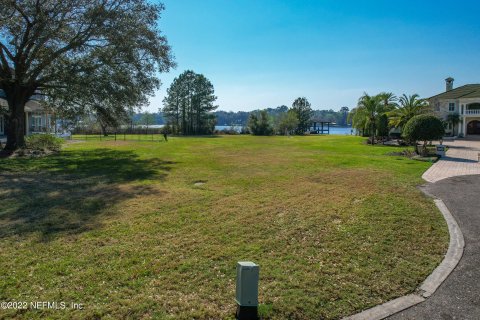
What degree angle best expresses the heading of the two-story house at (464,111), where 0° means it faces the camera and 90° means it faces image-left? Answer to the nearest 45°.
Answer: approximately 0°

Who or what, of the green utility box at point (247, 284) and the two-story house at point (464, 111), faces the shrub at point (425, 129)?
the two-story house

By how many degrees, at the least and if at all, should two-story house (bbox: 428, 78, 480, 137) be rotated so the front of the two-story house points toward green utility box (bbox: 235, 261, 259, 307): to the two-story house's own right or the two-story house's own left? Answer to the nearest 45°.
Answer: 0° — it already faces it

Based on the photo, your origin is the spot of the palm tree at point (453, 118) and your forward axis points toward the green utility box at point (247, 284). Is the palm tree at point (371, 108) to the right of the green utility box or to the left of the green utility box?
right

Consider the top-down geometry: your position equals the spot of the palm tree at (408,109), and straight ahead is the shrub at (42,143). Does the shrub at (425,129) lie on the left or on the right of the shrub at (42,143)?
left
